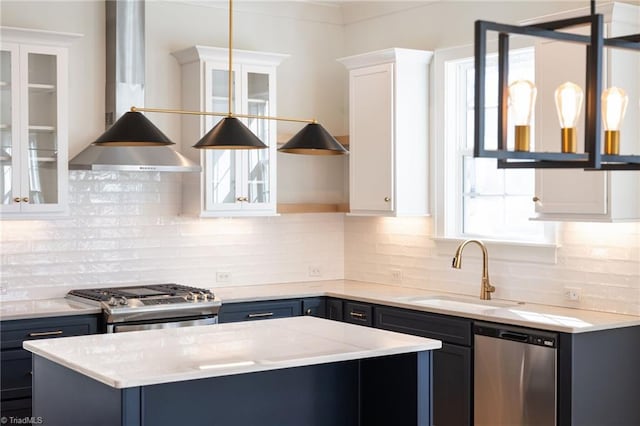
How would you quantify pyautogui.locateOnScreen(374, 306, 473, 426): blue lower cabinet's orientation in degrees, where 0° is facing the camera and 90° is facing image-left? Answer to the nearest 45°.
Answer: approximately 45°

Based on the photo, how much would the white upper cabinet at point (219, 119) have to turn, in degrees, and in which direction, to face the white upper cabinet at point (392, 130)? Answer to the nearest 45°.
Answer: approximately 45° to its left

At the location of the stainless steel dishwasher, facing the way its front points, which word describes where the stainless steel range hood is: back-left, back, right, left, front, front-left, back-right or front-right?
front-right

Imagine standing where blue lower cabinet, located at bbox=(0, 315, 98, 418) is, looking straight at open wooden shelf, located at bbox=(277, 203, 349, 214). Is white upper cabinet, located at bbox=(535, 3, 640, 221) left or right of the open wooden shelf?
right

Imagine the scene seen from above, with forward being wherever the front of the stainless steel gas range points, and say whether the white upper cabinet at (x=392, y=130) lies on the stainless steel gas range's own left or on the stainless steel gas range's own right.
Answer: on the stainless steel gas range's own left
